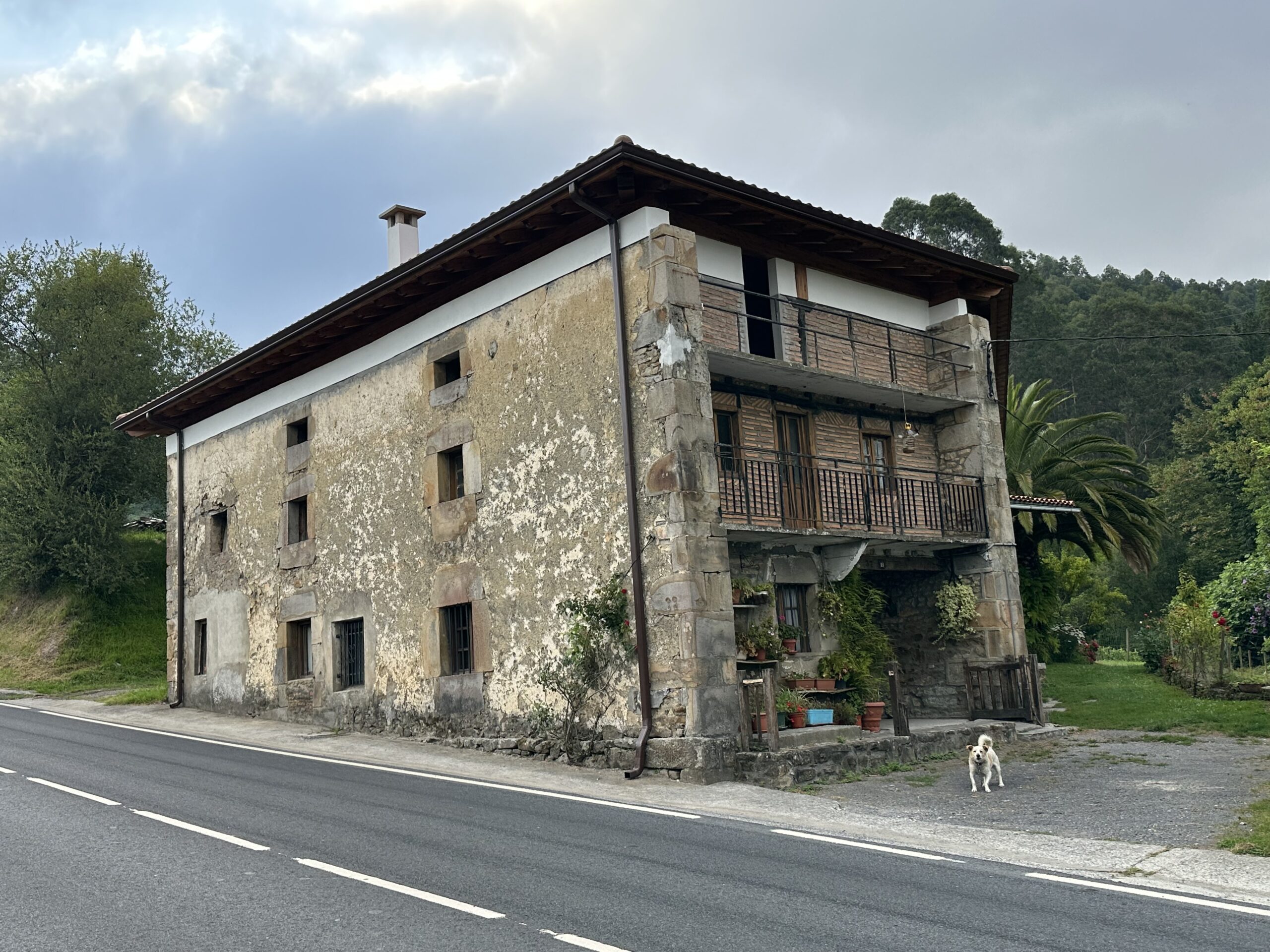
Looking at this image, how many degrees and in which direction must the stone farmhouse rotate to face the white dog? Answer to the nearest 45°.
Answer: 0° — it already faces it

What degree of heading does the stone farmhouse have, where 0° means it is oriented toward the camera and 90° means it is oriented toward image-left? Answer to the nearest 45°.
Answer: approximately 315°

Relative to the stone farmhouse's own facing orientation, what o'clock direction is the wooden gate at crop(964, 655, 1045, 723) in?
The wooden gate is roughly at 10 o'clock from the stone farmhouse.

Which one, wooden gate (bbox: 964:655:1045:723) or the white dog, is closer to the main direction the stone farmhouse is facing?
the white dog

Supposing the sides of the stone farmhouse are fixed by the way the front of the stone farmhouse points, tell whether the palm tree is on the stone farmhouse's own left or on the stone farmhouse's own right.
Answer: on the stone farmhouse's own left
